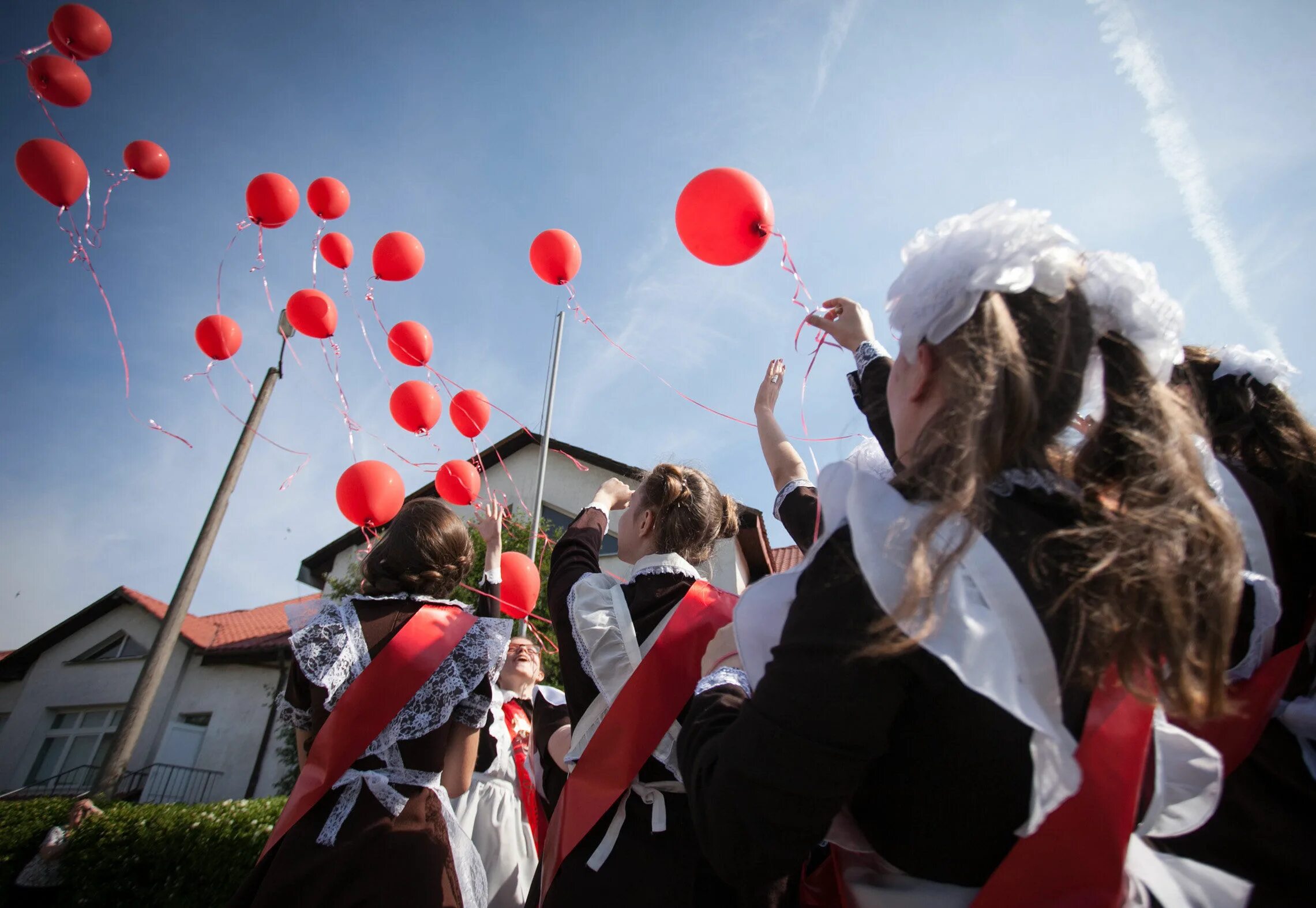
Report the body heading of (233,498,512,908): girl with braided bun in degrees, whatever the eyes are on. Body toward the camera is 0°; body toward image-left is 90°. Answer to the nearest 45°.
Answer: approximately 180°

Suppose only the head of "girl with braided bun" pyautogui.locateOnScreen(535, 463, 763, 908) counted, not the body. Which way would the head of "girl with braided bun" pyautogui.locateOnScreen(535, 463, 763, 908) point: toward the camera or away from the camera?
away from the camera

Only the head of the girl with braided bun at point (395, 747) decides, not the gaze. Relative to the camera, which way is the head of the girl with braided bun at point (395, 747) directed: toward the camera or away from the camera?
away from the camera
